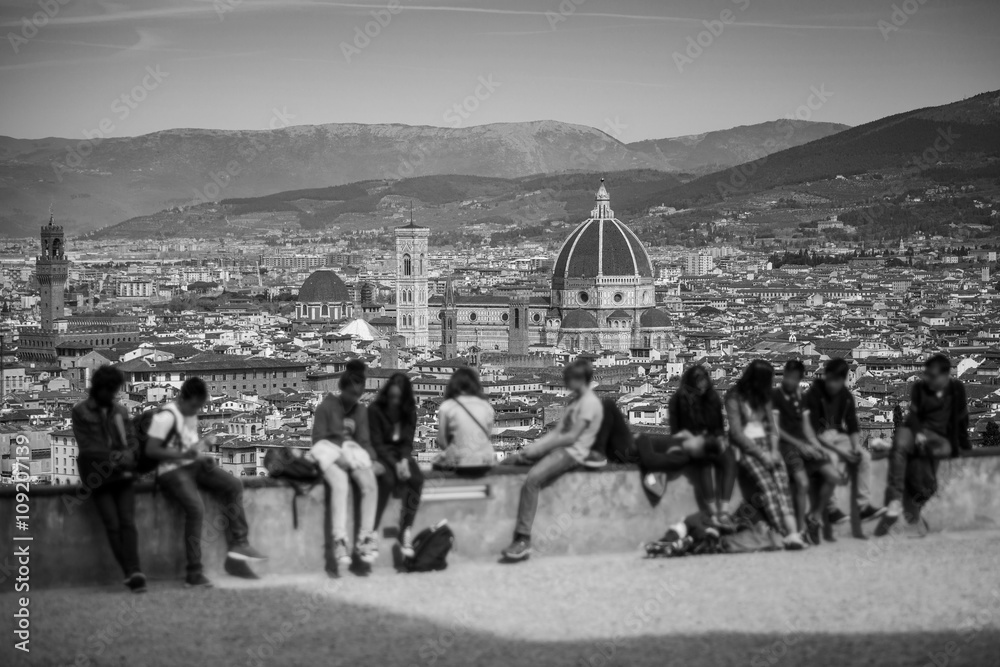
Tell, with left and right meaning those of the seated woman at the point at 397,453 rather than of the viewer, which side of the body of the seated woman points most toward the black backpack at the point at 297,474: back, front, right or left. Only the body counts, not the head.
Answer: right

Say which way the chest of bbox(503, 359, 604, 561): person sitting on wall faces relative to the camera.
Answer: to the viewer's left

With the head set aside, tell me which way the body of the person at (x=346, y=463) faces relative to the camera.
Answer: toward the camera

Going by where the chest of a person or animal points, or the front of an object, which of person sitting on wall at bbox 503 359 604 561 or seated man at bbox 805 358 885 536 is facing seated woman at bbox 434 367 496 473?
the person sitting on wall

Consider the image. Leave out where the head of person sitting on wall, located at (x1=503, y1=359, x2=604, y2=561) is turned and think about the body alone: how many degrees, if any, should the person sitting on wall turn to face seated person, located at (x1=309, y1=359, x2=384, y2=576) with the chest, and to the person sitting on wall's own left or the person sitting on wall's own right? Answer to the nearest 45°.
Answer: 0° — they already face them

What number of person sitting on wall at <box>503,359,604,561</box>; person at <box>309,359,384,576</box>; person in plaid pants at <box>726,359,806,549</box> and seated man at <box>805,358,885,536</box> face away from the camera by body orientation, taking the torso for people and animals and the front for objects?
0

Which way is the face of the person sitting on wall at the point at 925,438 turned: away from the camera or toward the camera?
toward the camera

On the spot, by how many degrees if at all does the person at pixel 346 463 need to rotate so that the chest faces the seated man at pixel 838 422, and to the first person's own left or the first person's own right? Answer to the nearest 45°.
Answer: approximately 90° to the first person's own left

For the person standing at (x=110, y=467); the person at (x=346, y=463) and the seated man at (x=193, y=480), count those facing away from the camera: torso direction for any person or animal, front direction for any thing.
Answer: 0

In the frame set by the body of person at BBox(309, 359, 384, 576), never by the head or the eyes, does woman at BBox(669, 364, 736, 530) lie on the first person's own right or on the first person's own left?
on the first person's own left

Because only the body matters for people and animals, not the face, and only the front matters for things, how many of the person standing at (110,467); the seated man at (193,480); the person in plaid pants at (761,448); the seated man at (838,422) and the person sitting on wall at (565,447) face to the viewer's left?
1

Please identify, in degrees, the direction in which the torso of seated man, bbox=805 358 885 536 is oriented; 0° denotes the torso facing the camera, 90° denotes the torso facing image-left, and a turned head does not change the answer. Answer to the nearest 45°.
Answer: approximately 315°

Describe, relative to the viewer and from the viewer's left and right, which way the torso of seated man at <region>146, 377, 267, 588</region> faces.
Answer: facing the viewer and to the right of the viewer

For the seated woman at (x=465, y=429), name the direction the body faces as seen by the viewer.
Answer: away from the camera

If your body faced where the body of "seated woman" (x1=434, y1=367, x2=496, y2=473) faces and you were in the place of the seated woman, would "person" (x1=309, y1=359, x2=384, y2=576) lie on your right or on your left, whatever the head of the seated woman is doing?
on your left

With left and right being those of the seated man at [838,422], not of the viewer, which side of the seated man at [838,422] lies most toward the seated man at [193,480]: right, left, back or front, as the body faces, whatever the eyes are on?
right
